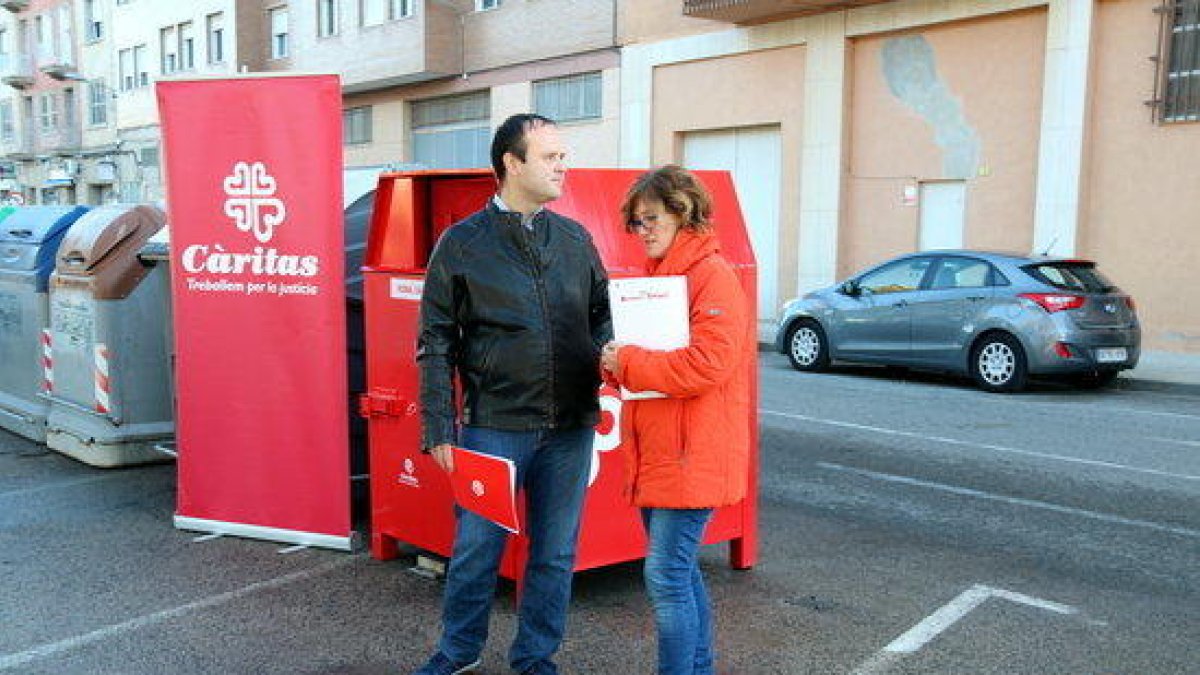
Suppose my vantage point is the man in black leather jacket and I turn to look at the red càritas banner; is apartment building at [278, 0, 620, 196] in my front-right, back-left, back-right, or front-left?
front-right

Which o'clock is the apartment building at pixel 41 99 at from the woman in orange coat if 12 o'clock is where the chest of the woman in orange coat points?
The apartment building is roughly at 2 o'clock from the woman in orange coat.

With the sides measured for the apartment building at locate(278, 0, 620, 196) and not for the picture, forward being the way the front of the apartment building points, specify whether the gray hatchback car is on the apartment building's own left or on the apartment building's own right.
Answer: on the apartment building's own left

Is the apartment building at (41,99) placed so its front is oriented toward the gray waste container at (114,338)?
yes

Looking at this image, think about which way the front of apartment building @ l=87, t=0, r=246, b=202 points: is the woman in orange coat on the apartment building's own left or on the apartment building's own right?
on the apartment building's own left

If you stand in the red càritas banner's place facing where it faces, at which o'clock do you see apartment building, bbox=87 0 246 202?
The apartment building is roughly at 6 o'clock from the red càritas banner.

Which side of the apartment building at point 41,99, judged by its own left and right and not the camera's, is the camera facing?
front

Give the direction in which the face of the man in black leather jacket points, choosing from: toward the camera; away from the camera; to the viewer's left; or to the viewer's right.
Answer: to the viewer's right

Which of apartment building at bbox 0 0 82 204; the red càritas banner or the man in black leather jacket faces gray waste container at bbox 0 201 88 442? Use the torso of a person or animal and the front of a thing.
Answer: the apartment building

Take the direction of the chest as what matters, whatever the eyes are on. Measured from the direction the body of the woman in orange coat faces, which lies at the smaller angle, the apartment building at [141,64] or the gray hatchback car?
the apartment building

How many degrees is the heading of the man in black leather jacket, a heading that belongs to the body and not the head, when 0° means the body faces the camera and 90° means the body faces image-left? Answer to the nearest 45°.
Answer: approximately 315°

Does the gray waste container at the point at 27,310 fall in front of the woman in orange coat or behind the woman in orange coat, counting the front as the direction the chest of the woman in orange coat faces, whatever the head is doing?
in front

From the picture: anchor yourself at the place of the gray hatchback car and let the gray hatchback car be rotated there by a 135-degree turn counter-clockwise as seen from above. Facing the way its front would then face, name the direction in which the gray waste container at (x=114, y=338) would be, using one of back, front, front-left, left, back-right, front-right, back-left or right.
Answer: front-right

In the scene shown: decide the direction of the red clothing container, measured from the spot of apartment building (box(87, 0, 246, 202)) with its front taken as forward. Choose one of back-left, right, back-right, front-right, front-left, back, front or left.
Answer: front-left

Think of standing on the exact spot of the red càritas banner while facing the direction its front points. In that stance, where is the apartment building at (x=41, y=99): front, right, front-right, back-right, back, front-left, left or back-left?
back

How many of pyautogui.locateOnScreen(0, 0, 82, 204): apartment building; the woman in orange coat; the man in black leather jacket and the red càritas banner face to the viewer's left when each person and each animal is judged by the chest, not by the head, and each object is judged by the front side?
1
